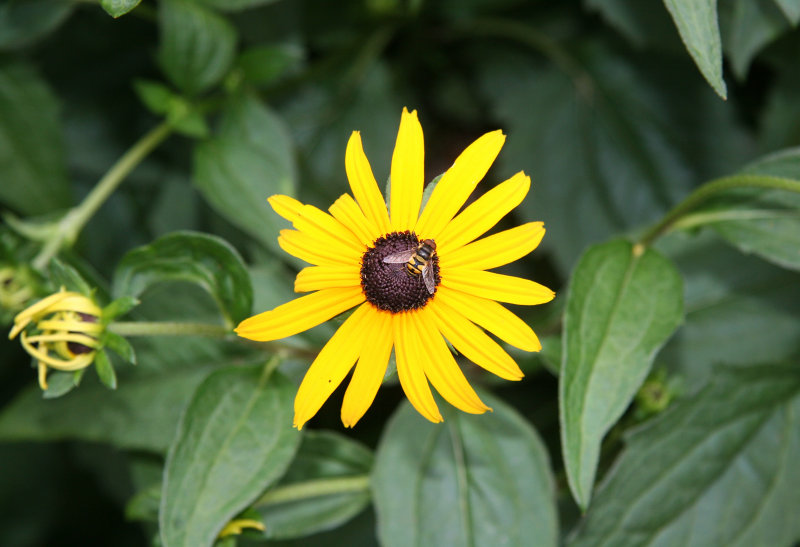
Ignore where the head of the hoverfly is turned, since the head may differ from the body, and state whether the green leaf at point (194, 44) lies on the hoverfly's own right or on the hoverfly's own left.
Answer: on the hoverfly's own left

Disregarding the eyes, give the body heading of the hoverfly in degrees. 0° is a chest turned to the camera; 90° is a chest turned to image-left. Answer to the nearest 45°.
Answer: approximately 225°
